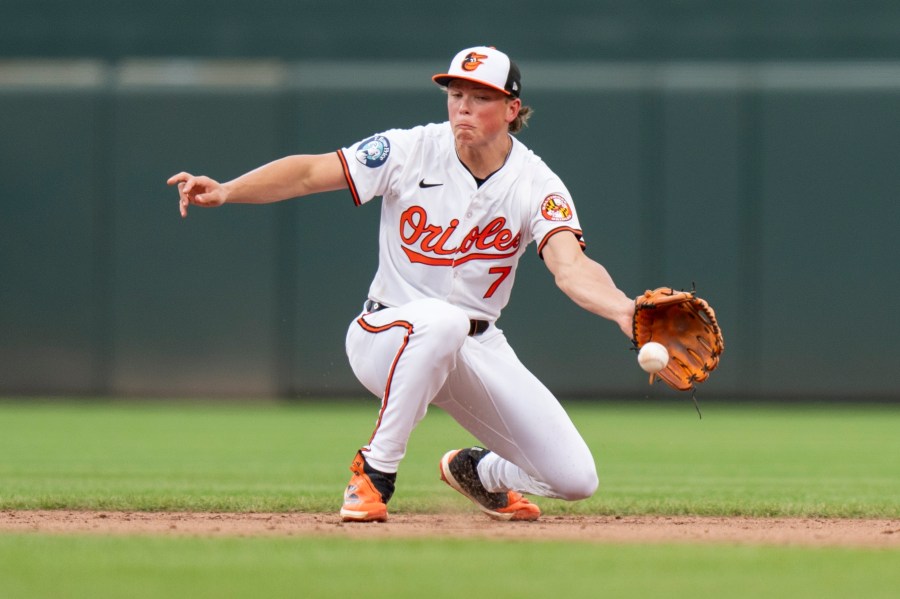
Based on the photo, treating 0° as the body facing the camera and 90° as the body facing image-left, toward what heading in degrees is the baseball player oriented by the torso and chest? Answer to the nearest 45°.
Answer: approximately 0°
